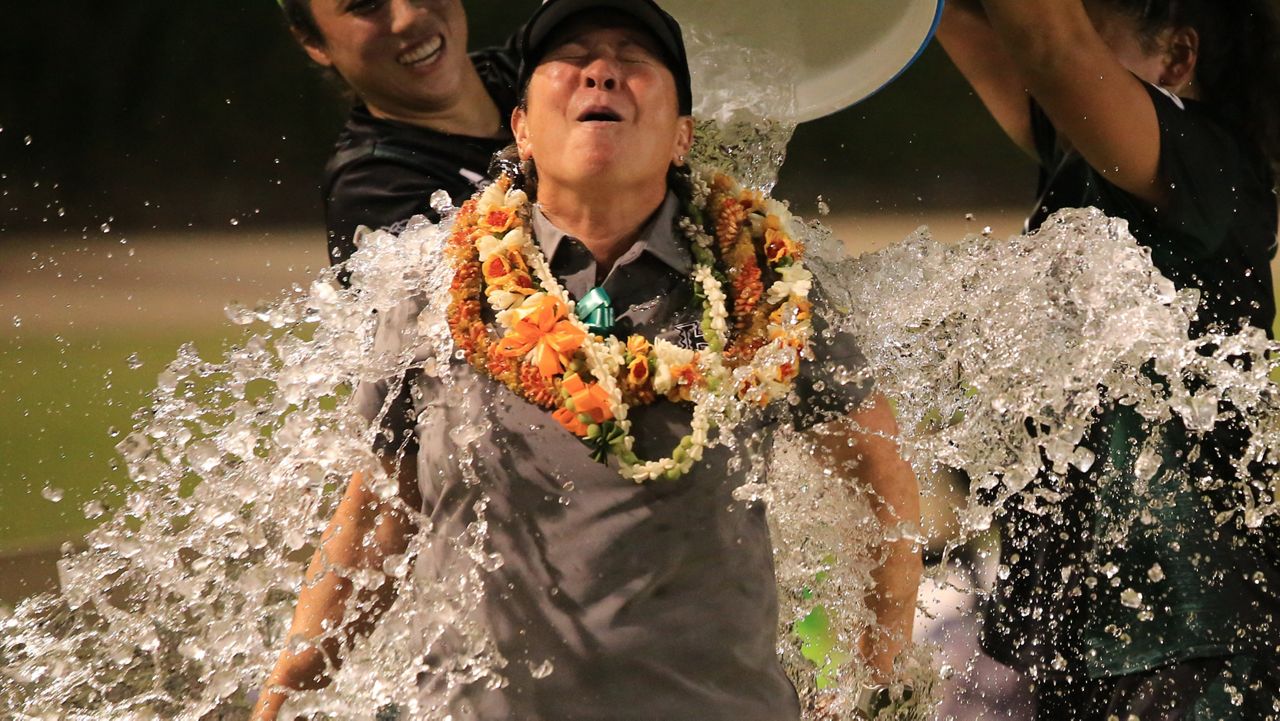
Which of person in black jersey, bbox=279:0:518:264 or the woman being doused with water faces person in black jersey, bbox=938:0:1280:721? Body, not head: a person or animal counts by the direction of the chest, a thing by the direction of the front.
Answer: person in black jersey, bbox=279:0:518:264

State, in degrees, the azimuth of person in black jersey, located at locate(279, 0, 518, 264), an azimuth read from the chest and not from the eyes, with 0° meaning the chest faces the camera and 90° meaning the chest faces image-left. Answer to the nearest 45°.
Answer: approximately 315°

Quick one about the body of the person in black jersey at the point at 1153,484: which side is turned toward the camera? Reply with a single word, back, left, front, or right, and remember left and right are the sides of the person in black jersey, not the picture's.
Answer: left

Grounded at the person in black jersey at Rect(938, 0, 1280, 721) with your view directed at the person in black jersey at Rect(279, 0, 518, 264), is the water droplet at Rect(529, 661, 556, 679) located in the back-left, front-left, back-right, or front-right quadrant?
front-left

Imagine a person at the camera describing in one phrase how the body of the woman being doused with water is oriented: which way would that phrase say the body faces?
toward the camera

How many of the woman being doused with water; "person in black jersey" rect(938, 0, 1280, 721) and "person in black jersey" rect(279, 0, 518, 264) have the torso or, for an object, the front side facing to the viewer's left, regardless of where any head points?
1

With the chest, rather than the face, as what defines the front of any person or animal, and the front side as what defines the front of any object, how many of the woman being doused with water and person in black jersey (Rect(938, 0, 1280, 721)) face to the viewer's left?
1

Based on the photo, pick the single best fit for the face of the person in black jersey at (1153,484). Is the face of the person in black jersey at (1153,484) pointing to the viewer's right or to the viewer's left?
to the viewer's left

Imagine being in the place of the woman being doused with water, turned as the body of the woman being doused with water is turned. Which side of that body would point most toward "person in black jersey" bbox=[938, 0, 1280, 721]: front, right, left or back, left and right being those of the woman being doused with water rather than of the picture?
left

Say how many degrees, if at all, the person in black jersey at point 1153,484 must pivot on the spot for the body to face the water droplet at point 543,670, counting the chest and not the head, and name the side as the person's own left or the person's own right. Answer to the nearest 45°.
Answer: approximately 45° to the person's own left

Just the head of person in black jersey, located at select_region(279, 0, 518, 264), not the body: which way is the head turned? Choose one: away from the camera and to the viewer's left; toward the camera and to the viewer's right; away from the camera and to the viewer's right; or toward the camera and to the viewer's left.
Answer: toward the camera and to the viewer's right

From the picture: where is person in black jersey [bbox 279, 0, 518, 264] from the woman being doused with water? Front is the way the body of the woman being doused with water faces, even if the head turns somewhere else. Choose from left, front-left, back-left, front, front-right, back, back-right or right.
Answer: back

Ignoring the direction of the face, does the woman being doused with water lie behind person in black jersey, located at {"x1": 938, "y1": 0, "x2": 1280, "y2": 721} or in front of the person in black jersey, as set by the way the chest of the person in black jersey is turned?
in front

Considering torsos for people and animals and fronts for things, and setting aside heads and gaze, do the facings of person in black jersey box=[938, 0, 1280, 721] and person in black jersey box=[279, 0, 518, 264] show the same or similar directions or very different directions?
very different directions

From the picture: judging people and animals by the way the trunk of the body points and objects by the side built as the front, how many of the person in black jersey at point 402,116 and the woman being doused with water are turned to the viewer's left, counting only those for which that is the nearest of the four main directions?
0
